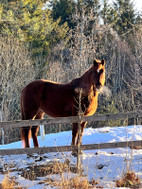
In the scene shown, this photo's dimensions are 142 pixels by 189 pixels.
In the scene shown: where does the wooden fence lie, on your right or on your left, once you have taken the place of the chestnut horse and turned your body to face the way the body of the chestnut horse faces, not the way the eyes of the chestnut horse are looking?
on your right

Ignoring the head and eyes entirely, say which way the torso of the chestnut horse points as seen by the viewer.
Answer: to the viewer's right

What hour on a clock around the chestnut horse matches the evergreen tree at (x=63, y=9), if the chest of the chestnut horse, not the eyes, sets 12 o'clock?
The evergreen tree is roughly at 9 o'clock from the chestnut horse.

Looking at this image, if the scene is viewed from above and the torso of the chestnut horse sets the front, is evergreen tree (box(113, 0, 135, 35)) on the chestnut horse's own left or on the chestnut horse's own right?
on the chestnut horse's own left
